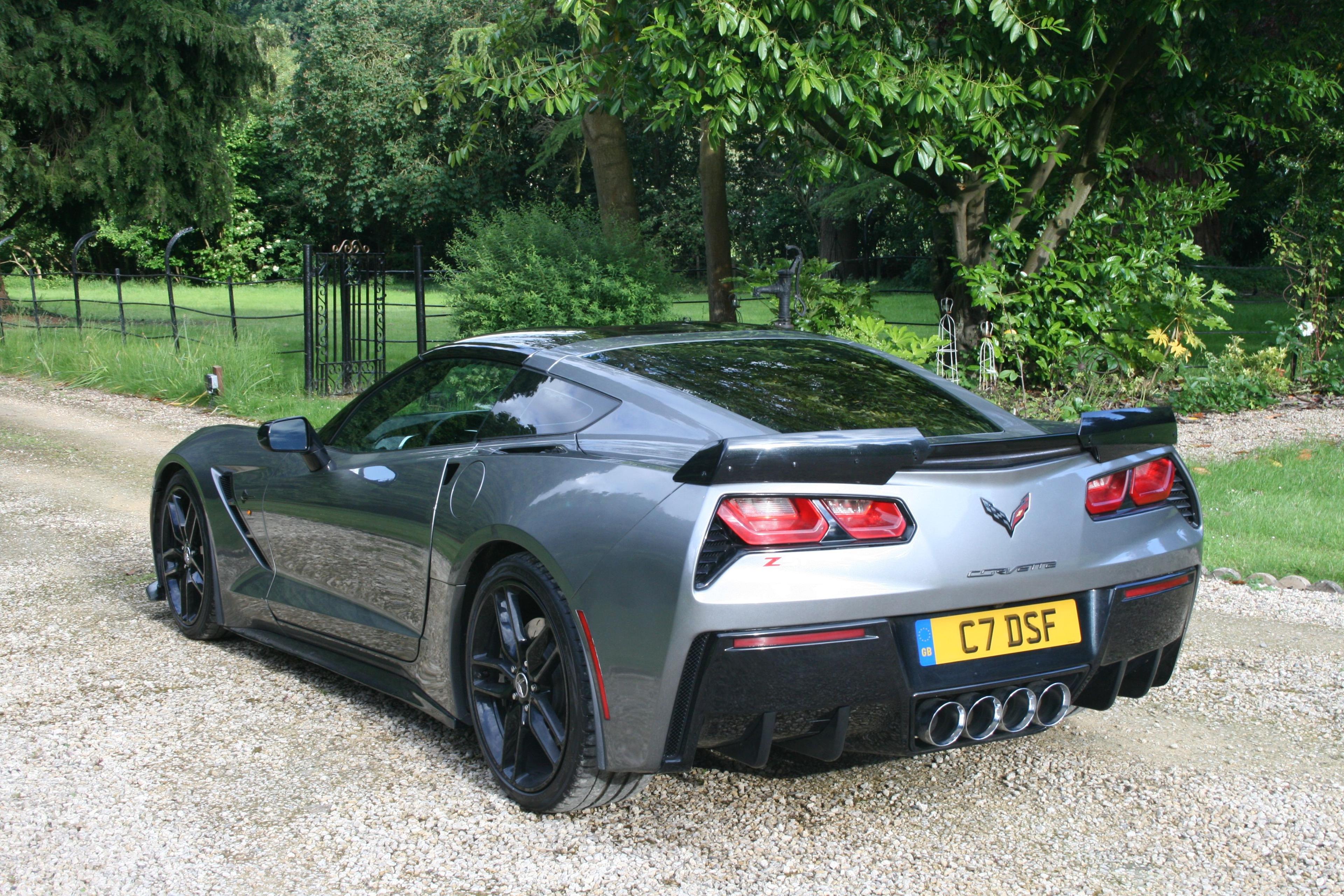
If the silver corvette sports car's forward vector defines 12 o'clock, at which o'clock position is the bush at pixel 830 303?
The bush is roughly at 2 o'clock from the silver corvette sports car.

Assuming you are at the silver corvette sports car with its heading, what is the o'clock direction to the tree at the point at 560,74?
The tree is roughly at 1 o'clock from the silver corvette sports car.

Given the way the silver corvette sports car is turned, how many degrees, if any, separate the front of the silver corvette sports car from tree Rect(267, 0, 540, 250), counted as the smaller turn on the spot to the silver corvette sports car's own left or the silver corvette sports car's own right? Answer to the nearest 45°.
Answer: approximately 45° to the silver corvette sports car's own right

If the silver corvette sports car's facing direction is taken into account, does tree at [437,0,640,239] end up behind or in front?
in front

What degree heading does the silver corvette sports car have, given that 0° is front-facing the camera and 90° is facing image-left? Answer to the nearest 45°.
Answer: approximately 135°

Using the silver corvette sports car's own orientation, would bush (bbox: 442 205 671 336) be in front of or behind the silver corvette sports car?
in front

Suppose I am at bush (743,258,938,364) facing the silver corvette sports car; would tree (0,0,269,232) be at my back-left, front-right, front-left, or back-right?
back-right
